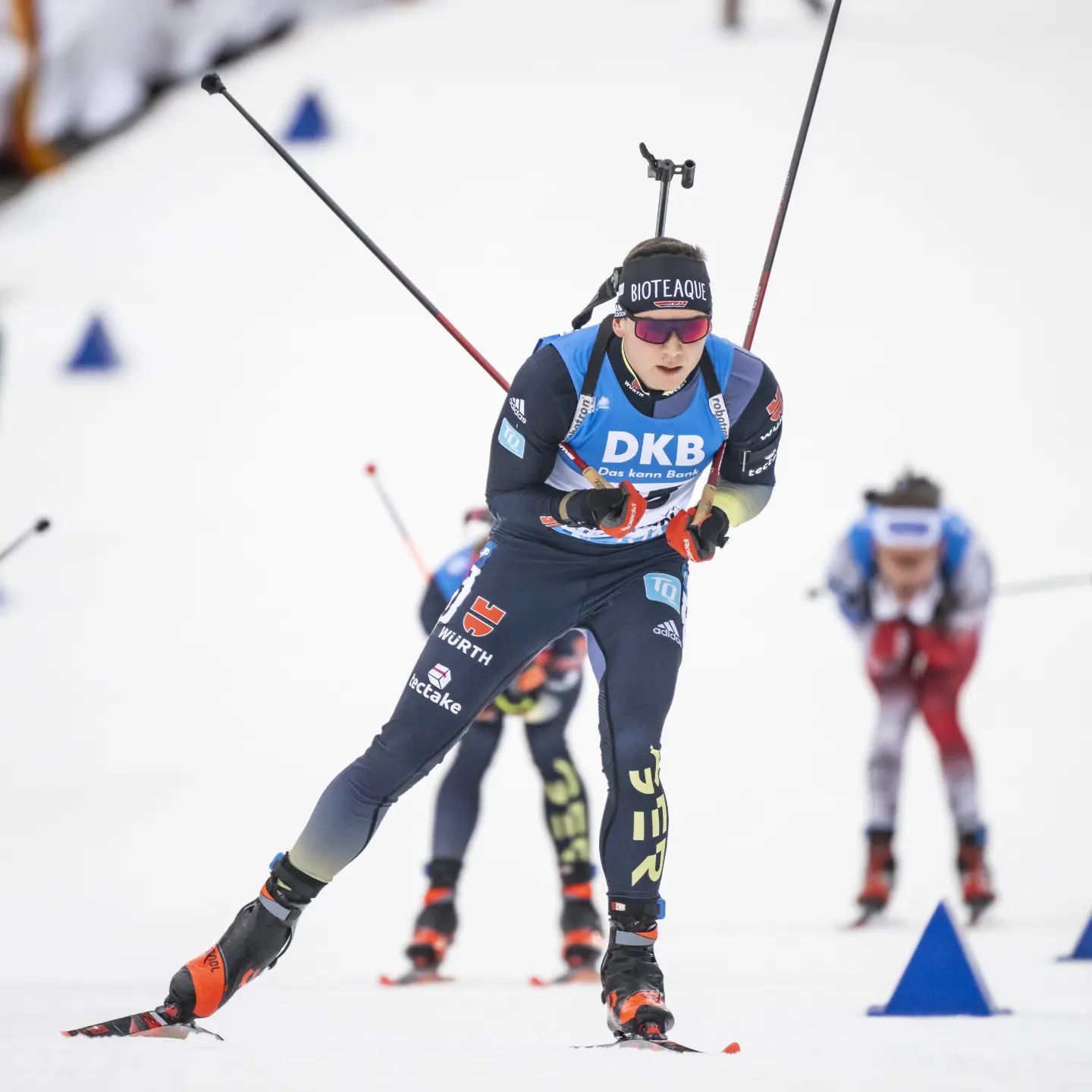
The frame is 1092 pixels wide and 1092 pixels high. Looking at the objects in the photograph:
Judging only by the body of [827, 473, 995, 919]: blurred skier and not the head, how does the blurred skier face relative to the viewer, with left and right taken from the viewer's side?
facing the viewer

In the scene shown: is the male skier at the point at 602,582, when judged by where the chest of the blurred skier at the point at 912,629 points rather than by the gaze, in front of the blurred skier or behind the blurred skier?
in front

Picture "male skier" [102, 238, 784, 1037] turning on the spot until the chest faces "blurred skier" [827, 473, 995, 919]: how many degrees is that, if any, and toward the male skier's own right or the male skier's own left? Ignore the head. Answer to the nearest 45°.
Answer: approximately 135° to the male skier's own left

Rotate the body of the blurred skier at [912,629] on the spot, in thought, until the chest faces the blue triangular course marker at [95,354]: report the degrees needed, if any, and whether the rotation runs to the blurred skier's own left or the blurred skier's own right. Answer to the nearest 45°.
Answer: approximately 135° to the blurred skier's own right

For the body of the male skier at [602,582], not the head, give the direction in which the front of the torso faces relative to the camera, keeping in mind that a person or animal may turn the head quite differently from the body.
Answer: toward the camera

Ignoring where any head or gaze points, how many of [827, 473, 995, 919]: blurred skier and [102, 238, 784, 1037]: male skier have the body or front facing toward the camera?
2
